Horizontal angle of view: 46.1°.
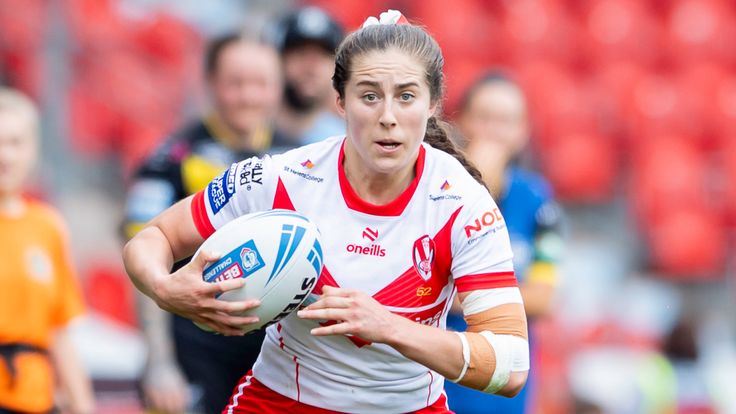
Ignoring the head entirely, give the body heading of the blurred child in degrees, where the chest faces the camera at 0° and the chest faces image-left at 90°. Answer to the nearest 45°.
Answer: approximately 0°

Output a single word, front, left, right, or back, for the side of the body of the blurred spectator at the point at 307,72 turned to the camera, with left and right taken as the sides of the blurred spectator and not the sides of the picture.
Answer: front

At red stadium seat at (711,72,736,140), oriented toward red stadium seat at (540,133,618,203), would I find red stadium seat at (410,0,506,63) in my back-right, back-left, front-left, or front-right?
front-right

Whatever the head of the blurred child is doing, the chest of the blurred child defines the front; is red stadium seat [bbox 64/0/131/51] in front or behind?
behind

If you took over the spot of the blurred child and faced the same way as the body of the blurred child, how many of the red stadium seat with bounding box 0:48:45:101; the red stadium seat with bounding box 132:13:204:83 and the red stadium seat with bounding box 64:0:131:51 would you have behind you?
3

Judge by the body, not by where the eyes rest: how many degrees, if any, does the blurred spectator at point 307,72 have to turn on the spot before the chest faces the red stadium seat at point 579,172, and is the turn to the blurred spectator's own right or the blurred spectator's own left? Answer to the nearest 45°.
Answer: approximately 135° to the blurred spectator's own left

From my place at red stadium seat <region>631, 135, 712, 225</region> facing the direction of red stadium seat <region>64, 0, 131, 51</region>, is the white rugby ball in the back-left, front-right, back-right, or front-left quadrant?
front-left

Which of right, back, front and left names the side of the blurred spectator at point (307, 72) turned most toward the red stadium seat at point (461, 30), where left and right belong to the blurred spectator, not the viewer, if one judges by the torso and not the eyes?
back

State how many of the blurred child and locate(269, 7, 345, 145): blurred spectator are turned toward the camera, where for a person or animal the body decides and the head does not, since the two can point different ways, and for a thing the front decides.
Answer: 2
